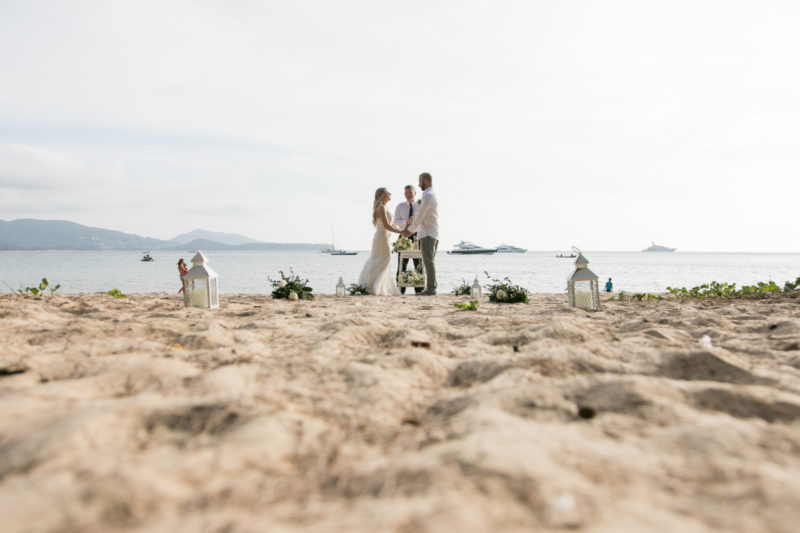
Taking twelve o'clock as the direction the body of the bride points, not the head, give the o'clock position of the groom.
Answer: The groom is roughly at 1 o'clock from the bride.

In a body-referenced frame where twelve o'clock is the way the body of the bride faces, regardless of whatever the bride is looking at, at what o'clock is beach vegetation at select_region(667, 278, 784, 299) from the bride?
The beach vegetation is roughly at 1 o'clock from the bride.

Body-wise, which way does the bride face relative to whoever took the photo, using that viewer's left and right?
facing to the right of the viewer

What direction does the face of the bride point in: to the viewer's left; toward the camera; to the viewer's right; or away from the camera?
to the viewer's right

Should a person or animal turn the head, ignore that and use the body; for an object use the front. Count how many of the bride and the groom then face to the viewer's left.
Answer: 1

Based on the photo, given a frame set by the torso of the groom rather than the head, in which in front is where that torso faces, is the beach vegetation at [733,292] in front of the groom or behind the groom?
behind

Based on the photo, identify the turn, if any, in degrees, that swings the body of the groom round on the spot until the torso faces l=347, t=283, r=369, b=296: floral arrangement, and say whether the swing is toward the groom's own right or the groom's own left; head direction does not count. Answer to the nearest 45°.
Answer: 0° — they already face it

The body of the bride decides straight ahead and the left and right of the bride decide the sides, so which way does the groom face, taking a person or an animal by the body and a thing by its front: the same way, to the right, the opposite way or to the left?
the opposite way

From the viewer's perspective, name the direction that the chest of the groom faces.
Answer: to the viewer's left

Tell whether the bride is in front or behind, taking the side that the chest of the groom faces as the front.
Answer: in front
